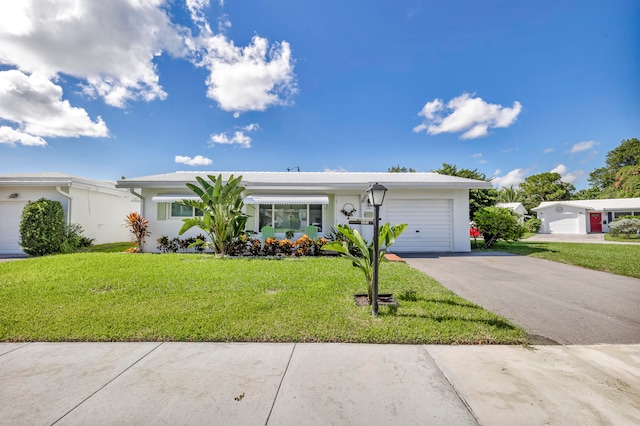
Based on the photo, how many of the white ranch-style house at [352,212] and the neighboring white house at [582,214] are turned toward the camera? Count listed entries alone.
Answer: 2

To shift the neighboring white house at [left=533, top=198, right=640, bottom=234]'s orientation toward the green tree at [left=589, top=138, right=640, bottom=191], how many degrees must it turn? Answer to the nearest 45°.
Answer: approximately 180°

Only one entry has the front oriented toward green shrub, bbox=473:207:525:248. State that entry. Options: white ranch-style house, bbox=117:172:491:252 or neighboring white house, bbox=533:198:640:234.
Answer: the neighboring white house

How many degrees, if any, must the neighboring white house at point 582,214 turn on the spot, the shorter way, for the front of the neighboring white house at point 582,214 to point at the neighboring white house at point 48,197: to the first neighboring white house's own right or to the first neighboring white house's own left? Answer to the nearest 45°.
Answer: approximately 45° to the first neighboring white house's own right

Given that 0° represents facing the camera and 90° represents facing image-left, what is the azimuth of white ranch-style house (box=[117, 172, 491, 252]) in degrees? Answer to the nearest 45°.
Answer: approximately 0°

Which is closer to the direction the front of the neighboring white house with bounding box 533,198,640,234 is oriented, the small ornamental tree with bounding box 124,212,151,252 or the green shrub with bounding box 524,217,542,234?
the small ornamental tree

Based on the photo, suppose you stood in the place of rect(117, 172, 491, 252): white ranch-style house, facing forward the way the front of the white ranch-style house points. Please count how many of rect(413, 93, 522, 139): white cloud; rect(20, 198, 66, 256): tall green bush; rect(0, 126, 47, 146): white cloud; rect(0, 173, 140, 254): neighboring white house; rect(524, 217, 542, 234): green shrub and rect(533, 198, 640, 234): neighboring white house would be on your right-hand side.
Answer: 3
